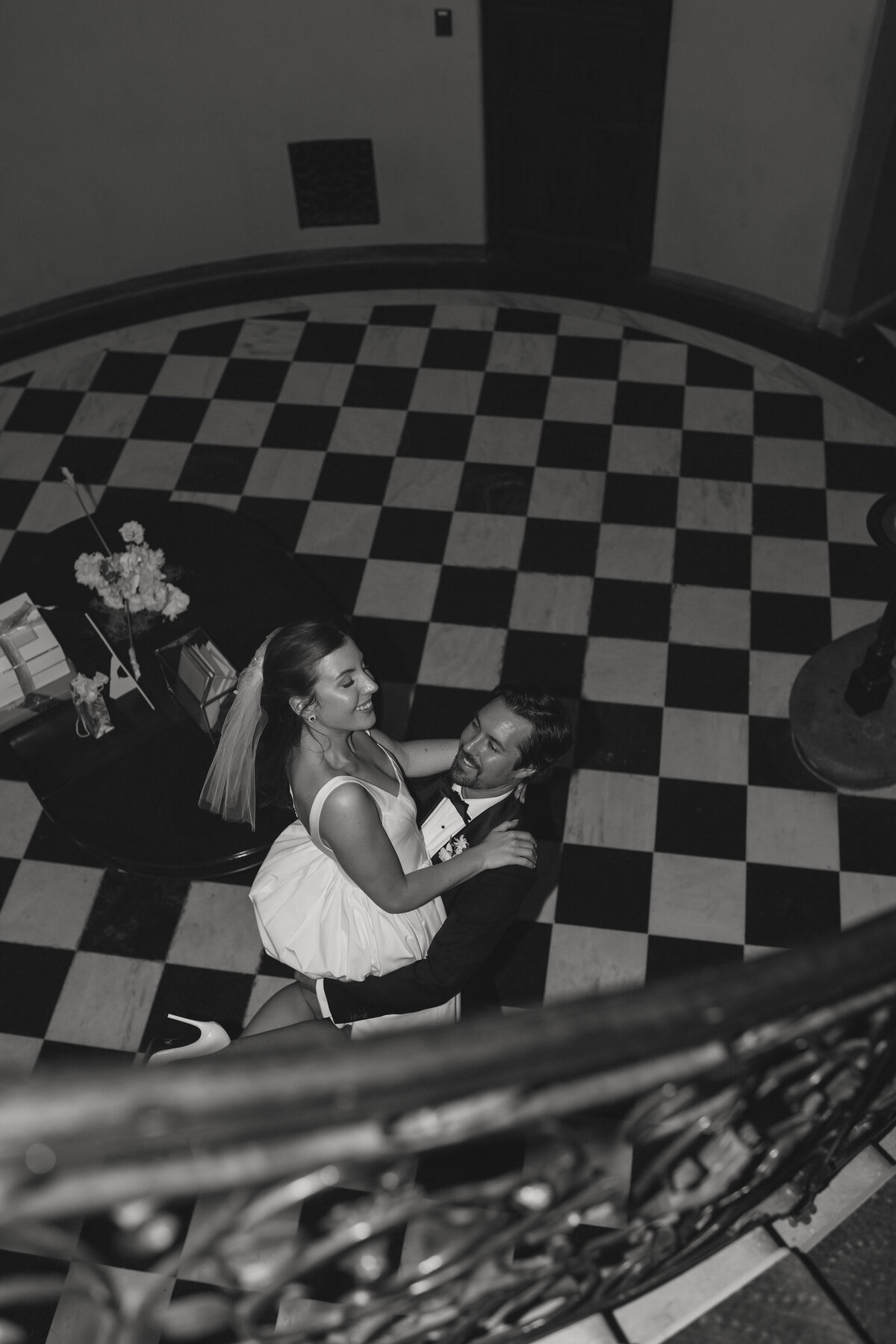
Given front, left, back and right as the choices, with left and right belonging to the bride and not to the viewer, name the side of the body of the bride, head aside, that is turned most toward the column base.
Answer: front

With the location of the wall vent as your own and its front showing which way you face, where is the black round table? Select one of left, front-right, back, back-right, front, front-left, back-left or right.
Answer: front

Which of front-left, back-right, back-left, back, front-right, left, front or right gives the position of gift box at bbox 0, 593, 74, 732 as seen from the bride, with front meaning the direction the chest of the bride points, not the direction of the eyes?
back-left

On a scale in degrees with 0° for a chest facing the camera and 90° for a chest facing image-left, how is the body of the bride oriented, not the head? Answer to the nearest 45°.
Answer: approximately 270°

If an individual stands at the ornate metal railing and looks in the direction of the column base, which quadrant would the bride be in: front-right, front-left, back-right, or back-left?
front-left

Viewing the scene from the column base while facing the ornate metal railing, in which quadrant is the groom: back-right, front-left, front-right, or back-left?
front-right

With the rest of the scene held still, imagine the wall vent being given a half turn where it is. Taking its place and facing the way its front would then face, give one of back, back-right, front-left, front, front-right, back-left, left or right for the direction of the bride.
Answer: back

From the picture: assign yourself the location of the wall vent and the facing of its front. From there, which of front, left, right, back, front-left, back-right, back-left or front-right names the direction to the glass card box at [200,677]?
front

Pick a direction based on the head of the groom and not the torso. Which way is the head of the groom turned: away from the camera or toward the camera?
toward the camera

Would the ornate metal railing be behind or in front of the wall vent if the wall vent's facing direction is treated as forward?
in front

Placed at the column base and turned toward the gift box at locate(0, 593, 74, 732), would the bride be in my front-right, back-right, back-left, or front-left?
front-left

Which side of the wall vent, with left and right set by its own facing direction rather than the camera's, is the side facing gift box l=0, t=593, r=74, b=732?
front

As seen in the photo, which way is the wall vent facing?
toward the camera
